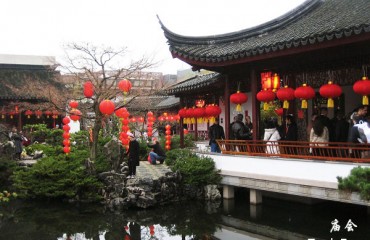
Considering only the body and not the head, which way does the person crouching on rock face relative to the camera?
to the viewer's left

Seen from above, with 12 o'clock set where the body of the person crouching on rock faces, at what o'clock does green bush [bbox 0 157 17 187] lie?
The green bush is roughly at 12 o'clock from the person crouching on rock.

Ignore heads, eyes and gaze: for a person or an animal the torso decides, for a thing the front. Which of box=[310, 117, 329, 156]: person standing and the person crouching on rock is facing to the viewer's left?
the person crouching on rock
